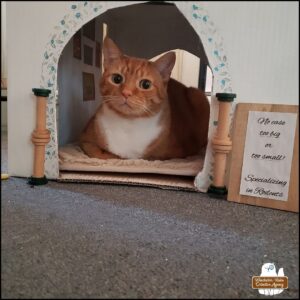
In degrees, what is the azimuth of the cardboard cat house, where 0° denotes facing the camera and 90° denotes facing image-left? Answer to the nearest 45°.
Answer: approximately 0°

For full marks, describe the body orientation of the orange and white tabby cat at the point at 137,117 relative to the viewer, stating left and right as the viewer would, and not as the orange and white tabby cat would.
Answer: facing the viewer and to the left of the viewer
